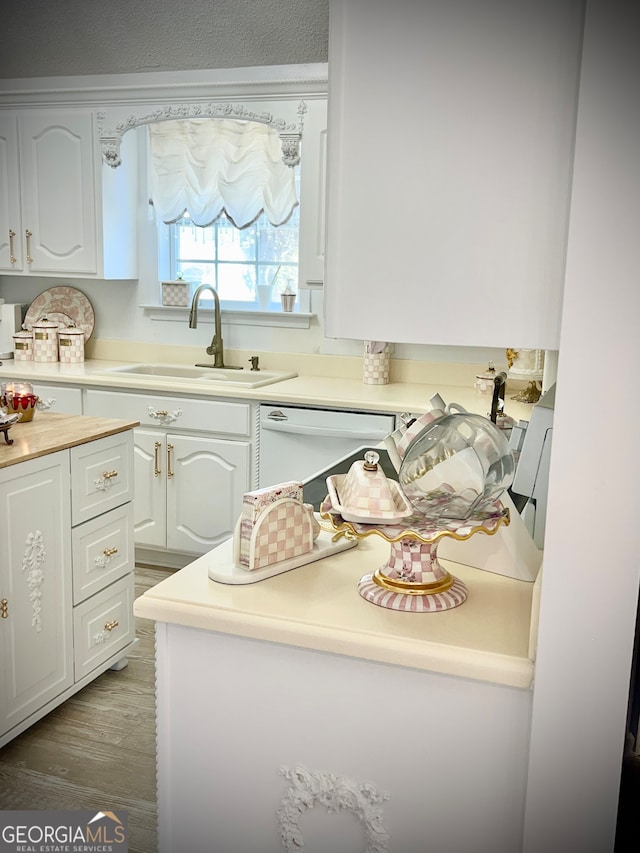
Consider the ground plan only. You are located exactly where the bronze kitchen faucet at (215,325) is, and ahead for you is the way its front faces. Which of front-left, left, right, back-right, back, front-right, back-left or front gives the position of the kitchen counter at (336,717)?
front-left

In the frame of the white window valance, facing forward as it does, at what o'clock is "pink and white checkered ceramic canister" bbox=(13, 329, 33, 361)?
The pink and white checkered ceramic canister is roughly at 3 o'clock from the white window valance.

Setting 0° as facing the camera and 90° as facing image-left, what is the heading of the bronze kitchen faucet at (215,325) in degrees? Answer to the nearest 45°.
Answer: approximately 45°

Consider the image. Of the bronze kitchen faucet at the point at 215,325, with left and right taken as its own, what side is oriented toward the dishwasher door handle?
left

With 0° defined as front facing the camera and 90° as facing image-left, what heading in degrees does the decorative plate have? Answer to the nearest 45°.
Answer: approximately 0°
